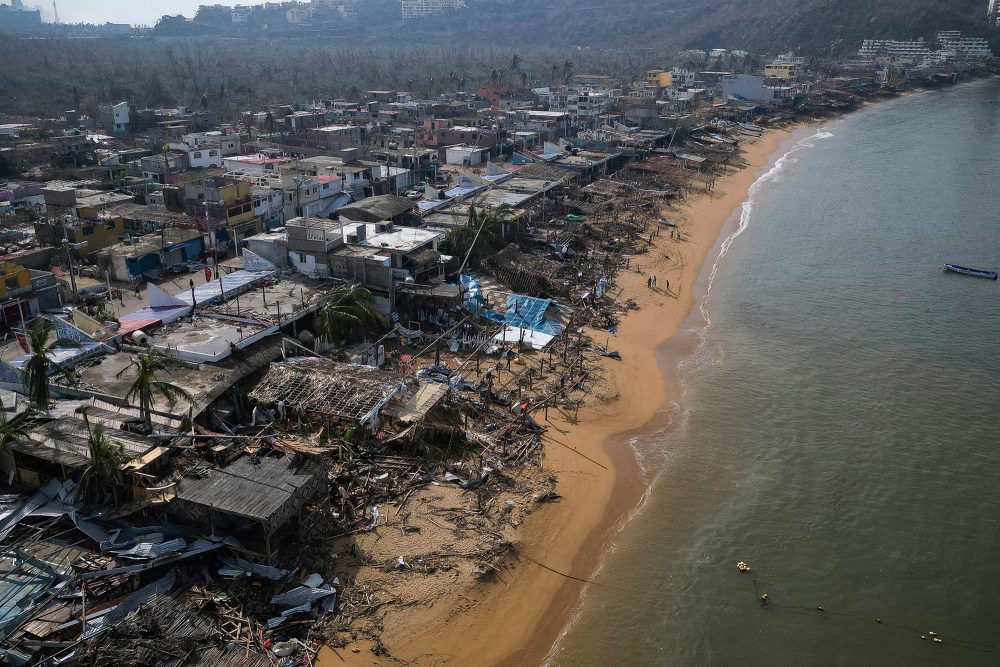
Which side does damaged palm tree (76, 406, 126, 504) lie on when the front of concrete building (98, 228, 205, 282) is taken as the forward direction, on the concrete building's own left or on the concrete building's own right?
on the concrete building's own right

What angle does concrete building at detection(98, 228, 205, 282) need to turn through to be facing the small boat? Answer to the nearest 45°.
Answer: approximately 45° to its left

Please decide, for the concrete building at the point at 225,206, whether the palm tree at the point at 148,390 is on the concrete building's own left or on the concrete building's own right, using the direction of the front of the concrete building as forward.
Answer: on the concrete building's own right

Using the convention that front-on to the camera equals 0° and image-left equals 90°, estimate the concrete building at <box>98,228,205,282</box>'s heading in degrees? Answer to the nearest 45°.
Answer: approximately 315°

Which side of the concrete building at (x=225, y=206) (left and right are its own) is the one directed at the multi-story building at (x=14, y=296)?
right

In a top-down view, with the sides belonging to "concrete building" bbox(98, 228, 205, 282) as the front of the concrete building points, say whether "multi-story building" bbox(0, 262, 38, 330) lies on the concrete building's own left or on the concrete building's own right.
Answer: on the concrete building's own right

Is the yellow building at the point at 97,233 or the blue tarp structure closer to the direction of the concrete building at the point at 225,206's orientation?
the blue tarp structure

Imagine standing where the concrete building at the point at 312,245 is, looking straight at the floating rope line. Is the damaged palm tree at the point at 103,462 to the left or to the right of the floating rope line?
right

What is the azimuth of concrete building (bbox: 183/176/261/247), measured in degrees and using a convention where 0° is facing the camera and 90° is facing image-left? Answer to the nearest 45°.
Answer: approximately 315°

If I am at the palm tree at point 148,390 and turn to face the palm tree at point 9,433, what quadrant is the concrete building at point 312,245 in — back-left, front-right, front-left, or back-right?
back-right
